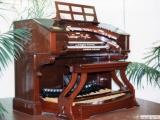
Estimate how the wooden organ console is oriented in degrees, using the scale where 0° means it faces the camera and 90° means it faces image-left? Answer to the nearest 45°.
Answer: approximately 315°
